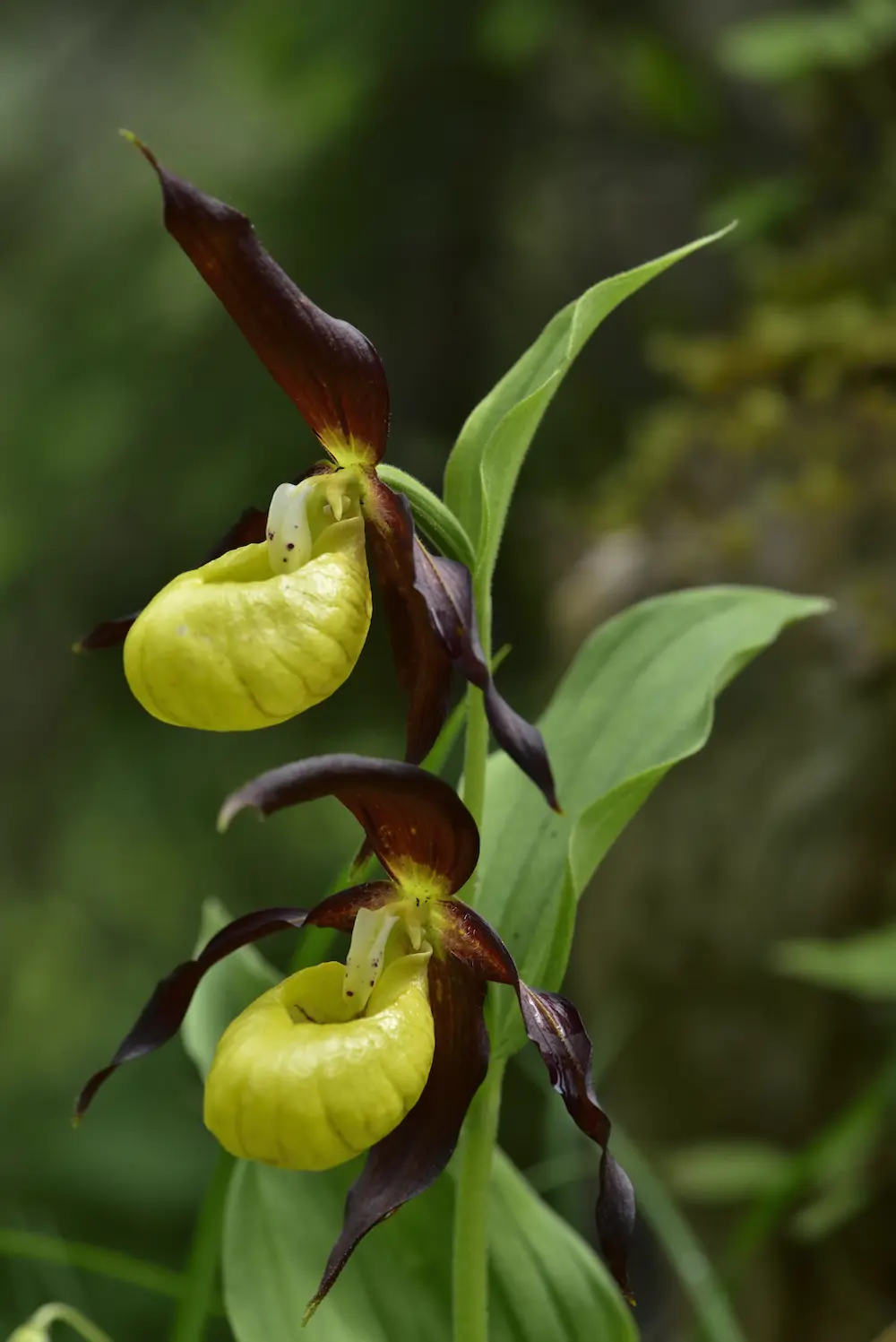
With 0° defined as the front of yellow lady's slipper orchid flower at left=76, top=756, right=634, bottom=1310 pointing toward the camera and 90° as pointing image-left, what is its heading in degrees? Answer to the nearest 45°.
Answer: approximately 45°

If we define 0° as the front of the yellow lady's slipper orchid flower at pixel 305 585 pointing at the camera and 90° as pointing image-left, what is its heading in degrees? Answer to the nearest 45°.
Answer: approximately 45°
